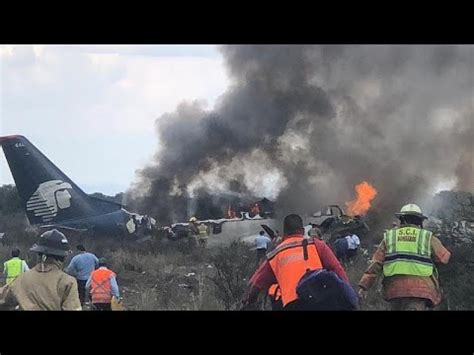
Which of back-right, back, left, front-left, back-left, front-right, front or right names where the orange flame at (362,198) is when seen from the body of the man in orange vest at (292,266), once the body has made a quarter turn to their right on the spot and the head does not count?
front-left

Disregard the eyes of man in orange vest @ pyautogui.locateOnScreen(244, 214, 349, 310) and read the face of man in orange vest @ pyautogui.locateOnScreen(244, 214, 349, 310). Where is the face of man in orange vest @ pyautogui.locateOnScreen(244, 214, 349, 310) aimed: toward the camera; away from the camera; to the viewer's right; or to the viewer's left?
away from the camera

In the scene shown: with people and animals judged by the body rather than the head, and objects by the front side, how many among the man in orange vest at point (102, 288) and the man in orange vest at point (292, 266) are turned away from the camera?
2

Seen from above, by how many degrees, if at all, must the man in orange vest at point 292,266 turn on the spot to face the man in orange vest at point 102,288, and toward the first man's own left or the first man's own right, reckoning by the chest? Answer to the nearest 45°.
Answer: approximately 90° to the first man's own left

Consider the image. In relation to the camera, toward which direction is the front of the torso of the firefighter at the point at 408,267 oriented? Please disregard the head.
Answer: away from the camera

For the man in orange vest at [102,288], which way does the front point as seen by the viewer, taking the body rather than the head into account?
away from the camera

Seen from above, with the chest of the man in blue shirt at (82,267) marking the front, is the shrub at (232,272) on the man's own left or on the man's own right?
on the man's own right

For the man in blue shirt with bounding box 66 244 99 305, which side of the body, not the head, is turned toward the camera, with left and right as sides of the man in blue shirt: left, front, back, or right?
back

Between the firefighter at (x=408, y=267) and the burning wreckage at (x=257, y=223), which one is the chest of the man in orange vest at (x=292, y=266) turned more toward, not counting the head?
the burning wreckage

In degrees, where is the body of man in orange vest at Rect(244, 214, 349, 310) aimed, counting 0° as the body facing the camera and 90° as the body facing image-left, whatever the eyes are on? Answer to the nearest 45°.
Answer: approximately 180°

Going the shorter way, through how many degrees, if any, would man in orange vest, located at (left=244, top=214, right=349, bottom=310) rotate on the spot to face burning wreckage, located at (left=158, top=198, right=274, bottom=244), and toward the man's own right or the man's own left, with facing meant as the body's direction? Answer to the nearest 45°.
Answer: approximately 45° to the man's own left
